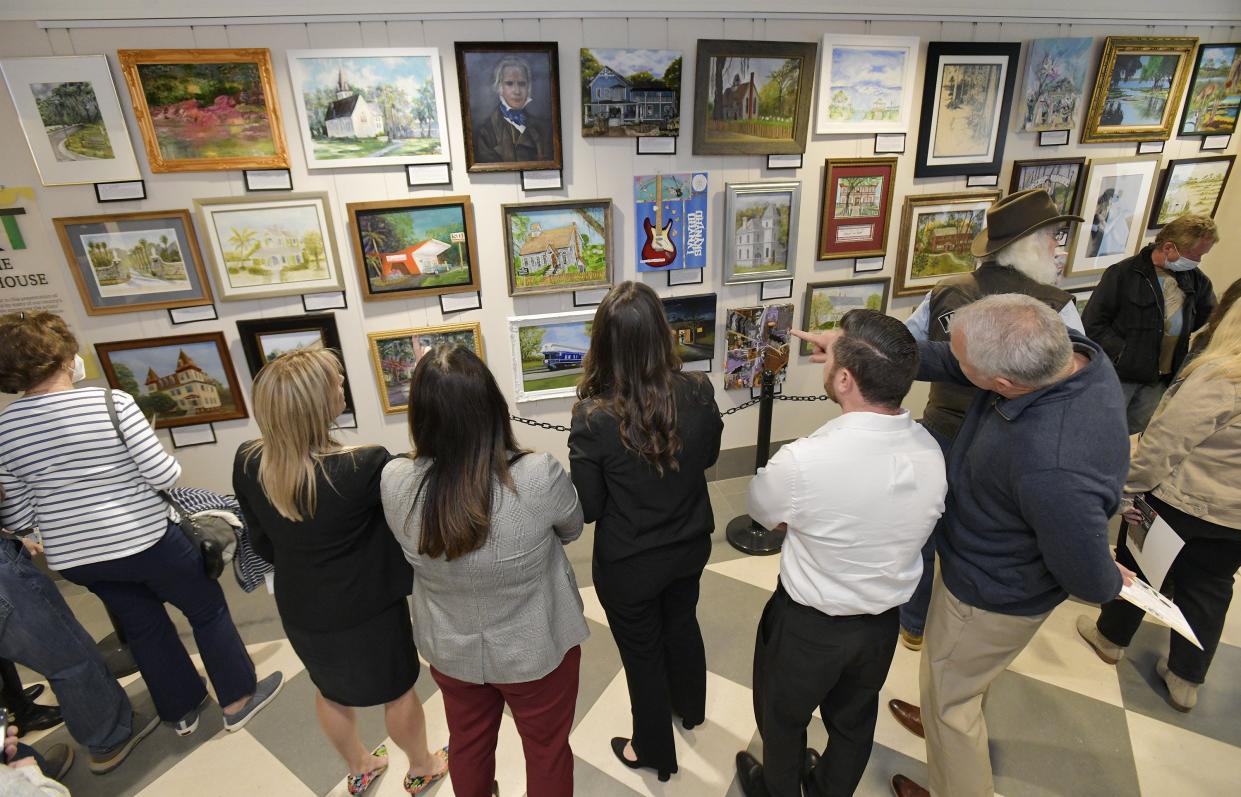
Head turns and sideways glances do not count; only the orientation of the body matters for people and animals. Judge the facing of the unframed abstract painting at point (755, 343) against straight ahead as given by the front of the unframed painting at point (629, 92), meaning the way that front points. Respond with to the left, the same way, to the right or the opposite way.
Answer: the same way

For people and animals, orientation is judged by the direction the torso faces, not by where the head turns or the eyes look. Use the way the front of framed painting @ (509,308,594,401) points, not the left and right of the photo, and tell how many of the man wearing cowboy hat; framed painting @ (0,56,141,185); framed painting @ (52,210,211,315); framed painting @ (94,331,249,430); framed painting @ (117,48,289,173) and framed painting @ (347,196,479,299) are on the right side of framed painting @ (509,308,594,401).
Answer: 5

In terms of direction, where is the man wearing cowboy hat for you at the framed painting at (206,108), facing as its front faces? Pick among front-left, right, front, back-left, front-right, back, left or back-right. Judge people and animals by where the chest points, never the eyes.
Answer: front-left

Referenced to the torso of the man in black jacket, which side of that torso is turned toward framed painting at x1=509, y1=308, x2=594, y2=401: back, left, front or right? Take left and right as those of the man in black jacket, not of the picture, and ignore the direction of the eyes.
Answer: right

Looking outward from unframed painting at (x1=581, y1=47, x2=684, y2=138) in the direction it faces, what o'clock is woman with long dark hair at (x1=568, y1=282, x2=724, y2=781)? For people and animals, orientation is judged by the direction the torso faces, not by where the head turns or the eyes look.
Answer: The woman with long dark hair is roughly at 12 o'clock from the unframed painting.

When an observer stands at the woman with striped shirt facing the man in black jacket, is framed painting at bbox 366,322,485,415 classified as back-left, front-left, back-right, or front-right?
front-left

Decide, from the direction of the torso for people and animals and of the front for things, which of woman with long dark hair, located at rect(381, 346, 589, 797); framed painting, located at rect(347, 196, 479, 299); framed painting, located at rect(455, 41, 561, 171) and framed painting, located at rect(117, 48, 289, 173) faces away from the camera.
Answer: the woman with long dark hair

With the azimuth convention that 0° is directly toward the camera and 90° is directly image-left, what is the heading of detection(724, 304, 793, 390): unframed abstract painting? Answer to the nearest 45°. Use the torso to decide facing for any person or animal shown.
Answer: approximately 0°

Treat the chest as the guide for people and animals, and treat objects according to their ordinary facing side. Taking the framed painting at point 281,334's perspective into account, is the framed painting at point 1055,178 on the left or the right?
on its left

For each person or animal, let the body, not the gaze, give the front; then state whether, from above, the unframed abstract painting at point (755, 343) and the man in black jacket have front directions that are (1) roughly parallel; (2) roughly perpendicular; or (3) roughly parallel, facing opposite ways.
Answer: roughly parallel

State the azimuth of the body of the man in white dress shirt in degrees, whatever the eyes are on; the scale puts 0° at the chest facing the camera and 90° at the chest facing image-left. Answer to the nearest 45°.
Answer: approximately 135°

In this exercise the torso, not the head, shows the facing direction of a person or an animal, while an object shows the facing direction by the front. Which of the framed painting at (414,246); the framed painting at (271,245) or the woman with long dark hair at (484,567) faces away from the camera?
the woman with long dark hair

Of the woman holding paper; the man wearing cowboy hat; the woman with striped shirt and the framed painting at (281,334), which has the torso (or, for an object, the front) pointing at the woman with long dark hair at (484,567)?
the framed painting

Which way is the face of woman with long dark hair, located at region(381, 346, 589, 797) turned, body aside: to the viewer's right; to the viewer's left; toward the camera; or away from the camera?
away from the camera

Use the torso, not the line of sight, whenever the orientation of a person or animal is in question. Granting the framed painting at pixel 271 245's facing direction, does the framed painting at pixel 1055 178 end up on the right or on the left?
on its left

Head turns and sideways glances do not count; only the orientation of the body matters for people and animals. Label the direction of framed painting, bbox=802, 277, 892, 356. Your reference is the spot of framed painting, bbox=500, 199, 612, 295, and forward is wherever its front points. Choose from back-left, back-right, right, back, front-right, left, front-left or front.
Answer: left

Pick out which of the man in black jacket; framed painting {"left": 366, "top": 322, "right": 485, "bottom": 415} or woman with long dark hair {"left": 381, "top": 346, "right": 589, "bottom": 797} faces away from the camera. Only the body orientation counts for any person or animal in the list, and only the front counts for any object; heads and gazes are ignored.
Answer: the woman with long dark hair

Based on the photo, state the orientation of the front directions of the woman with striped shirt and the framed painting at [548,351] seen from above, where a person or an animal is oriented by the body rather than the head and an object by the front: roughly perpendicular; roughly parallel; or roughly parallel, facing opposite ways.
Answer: roughly parallel, facing opposite ways

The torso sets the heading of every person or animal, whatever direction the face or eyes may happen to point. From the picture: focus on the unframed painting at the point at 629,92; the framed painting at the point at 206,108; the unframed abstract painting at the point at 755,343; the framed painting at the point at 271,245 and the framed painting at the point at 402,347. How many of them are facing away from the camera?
0

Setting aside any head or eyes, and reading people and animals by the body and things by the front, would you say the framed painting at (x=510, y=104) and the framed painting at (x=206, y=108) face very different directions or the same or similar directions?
same or similar directions

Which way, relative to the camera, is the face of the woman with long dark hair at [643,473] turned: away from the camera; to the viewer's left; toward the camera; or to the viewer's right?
away from the camera
